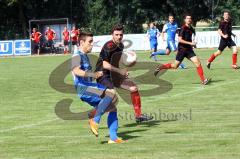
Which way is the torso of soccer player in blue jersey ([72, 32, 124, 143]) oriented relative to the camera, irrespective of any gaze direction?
to the viewer's right

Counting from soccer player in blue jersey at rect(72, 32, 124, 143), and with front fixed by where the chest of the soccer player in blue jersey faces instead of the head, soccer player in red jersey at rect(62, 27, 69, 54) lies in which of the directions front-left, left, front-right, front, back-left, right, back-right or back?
left

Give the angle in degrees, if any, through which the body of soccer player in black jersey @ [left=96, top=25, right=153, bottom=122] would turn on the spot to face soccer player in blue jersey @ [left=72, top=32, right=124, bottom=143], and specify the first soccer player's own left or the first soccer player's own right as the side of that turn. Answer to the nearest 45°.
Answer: approximately 45° to the first soccer player's own right

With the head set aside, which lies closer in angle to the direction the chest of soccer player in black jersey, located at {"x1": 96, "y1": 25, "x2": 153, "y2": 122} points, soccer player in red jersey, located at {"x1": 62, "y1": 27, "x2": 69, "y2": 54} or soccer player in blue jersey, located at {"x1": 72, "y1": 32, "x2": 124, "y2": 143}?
the soccer player in blue jersey

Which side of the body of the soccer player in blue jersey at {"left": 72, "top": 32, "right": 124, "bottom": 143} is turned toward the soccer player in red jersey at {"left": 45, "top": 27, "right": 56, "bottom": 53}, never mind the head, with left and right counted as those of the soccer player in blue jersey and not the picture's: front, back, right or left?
left
